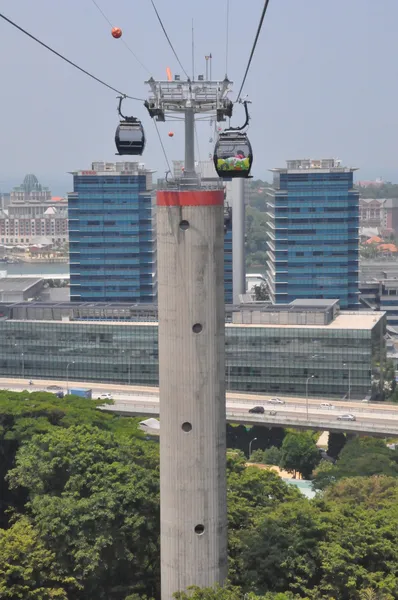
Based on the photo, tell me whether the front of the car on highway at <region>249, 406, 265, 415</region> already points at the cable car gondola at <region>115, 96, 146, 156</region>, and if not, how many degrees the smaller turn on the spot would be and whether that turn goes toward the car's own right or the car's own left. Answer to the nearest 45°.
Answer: approximately 90° to the car's own left

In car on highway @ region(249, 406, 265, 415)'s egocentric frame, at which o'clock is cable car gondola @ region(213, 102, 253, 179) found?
The cable car gondola is roughly at 9 o'clock from the car on highway.

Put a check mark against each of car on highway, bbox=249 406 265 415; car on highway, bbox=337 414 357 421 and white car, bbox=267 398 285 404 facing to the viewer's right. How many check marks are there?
1

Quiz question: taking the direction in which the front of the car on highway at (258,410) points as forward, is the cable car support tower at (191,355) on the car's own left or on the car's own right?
on the car's own left

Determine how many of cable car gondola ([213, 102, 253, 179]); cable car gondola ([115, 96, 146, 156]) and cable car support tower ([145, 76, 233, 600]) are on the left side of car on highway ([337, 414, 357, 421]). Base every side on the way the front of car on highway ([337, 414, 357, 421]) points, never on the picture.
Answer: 3

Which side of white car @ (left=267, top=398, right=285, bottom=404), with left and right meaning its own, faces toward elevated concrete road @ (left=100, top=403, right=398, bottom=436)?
right

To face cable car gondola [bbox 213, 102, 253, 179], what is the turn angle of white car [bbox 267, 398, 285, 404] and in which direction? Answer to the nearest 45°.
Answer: approximately 90° to its right

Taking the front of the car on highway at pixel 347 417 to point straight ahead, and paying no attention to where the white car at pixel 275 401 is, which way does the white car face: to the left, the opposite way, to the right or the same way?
the opposite way

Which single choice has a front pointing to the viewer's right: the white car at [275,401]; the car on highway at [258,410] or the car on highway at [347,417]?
the white car

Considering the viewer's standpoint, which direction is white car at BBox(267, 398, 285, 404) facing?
facing to the right of the viewer

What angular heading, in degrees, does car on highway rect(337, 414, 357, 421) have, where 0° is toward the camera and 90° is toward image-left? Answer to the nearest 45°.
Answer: approximately 90°

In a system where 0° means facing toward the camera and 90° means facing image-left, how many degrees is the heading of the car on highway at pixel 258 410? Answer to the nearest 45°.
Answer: approximately 90°
